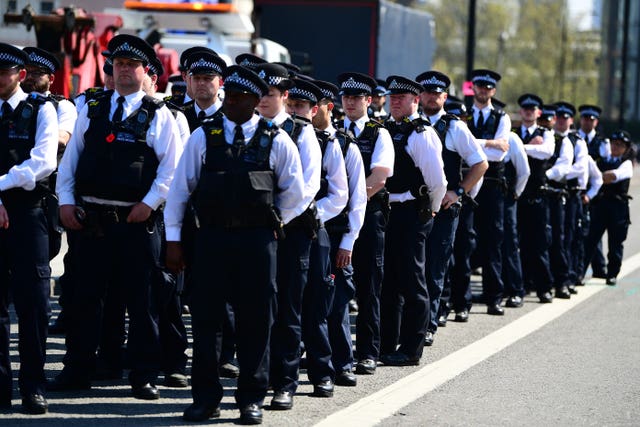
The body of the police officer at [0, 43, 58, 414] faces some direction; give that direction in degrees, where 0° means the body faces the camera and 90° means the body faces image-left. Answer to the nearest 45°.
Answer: approximately 0°

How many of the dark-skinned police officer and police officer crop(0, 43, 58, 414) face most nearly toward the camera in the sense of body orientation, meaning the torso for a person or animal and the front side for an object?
2

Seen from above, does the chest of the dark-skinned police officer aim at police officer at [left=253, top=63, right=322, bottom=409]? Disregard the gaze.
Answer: no

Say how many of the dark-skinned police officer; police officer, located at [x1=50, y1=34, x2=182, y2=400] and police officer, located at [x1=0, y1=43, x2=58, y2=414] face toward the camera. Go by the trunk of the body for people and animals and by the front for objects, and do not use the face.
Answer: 3

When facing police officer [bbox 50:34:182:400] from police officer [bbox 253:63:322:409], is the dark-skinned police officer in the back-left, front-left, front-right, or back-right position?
front-left

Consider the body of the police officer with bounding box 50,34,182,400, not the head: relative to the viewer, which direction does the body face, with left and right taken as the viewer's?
facing the viewer

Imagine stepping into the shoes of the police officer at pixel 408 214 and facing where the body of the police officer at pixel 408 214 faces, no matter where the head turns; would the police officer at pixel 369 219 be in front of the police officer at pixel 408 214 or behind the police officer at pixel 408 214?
in front

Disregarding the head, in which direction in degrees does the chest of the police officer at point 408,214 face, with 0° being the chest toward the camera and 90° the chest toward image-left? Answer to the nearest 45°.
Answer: approximately 45°

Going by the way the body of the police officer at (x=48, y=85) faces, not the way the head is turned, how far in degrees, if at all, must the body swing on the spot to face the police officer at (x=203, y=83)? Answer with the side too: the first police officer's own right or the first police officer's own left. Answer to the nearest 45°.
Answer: approximately 135° to the first police officer's own left

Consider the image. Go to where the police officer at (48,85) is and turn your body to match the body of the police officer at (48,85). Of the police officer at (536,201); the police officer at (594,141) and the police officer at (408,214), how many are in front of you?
0

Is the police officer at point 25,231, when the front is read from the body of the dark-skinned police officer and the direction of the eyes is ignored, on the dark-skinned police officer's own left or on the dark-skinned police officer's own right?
on the dark-skinned police officer's own right

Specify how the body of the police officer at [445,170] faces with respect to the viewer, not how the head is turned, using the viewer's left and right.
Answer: facing the viewer and to the left of the viewer

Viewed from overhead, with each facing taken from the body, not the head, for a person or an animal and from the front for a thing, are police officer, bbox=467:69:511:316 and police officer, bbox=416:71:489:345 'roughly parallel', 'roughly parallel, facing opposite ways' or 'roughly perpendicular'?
roughly parallel

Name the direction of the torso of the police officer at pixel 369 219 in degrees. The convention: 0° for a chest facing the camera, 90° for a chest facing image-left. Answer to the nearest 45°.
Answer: approximately 45°

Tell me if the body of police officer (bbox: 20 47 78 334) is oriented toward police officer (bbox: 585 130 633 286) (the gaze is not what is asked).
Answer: no

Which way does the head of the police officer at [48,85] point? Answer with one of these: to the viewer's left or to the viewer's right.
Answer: to the viewer's left

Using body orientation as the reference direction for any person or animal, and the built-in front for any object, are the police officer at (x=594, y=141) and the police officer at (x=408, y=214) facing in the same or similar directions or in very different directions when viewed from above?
same or similar directions

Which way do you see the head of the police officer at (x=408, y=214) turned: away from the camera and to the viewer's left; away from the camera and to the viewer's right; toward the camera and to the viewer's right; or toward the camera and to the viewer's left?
toward the camera and to the viewer's left

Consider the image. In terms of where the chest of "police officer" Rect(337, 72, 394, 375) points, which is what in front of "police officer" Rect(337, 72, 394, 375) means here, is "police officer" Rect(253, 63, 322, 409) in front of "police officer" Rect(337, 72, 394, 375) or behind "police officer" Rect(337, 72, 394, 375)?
in front
